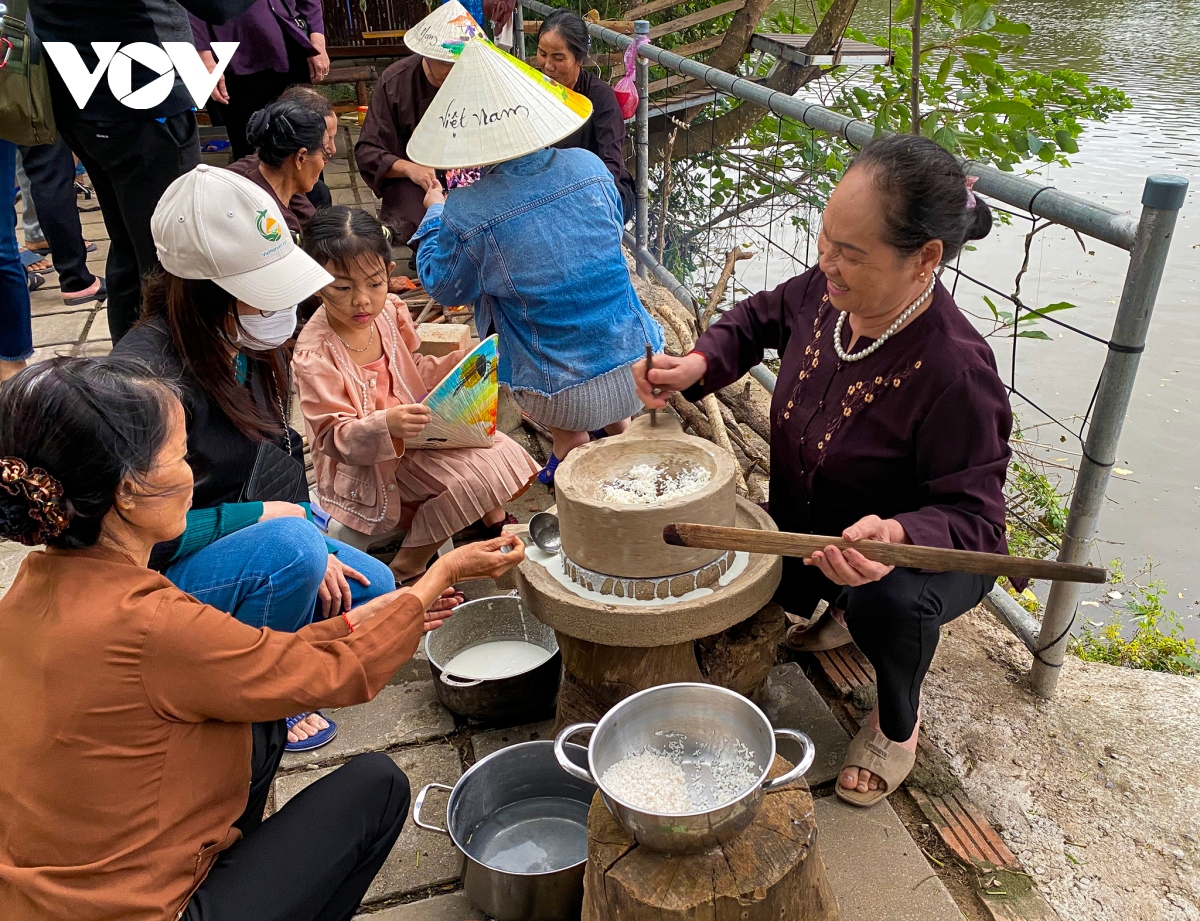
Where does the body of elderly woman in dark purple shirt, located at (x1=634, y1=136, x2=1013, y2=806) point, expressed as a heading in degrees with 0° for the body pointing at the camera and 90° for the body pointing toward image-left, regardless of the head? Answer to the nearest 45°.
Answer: approximately 45°

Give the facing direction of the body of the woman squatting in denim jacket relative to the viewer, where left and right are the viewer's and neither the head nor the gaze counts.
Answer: facing away from the viewer and to the left of the viewer

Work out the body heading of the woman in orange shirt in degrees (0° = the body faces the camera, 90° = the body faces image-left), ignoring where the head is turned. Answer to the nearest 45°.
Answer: approximately 225°

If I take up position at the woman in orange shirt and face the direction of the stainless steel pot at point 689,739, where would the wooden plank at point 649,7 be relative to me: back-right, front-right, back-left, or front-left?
front-left

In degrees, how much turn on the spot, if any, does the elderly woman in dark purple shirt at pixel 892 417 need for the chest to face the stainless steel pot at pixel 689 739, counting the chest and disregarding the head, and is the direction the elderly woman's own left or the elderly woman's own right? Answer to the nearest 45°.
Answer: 0° — they already face it

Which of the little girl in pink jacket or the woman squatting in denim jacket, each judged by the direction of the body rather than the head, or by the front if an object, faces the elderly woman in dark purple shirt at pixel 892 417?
the little girl in pink jacket

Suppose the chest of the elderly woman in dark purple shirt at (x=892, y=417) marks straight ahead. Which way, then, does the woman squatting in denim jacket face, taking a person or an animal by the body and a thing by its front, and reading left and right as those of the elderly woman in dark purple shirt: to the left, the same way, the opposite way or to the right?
to the right

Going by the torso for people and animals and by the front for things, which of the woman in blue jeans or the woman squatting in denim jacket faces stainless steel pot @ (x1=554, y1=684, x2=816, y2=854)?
the woman in blue jeans

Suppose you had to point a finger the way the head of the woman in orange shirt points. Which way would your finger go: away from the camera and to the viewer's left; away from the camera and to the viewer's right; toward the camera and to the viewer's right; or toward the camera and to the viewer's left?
away from the camera and to the viewer's right

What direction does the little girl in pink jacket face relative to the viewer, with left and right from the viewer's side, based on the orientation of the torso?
facing the viewer and to the right of the viewer

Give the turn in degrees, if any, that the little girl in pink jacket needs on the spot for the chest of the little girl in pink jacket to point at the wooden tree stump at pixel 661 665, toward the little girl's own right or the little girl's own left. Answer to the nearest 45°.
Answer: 0° — they already face it

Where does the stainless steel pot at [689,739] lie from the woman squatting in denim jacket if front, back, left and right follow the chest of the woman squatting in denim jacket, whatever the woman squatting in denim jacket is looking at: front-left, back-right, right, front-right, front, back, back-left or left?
back-left

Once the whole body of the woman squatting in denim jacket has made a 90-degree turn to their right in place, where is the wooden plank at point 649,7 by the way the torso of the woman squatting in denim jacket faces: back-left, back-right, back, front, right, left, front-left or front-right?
front-left

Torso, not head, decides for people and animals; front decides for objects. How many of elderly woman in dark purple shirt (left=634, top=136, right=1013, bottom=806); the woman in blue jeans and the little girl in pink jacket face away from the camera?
0
